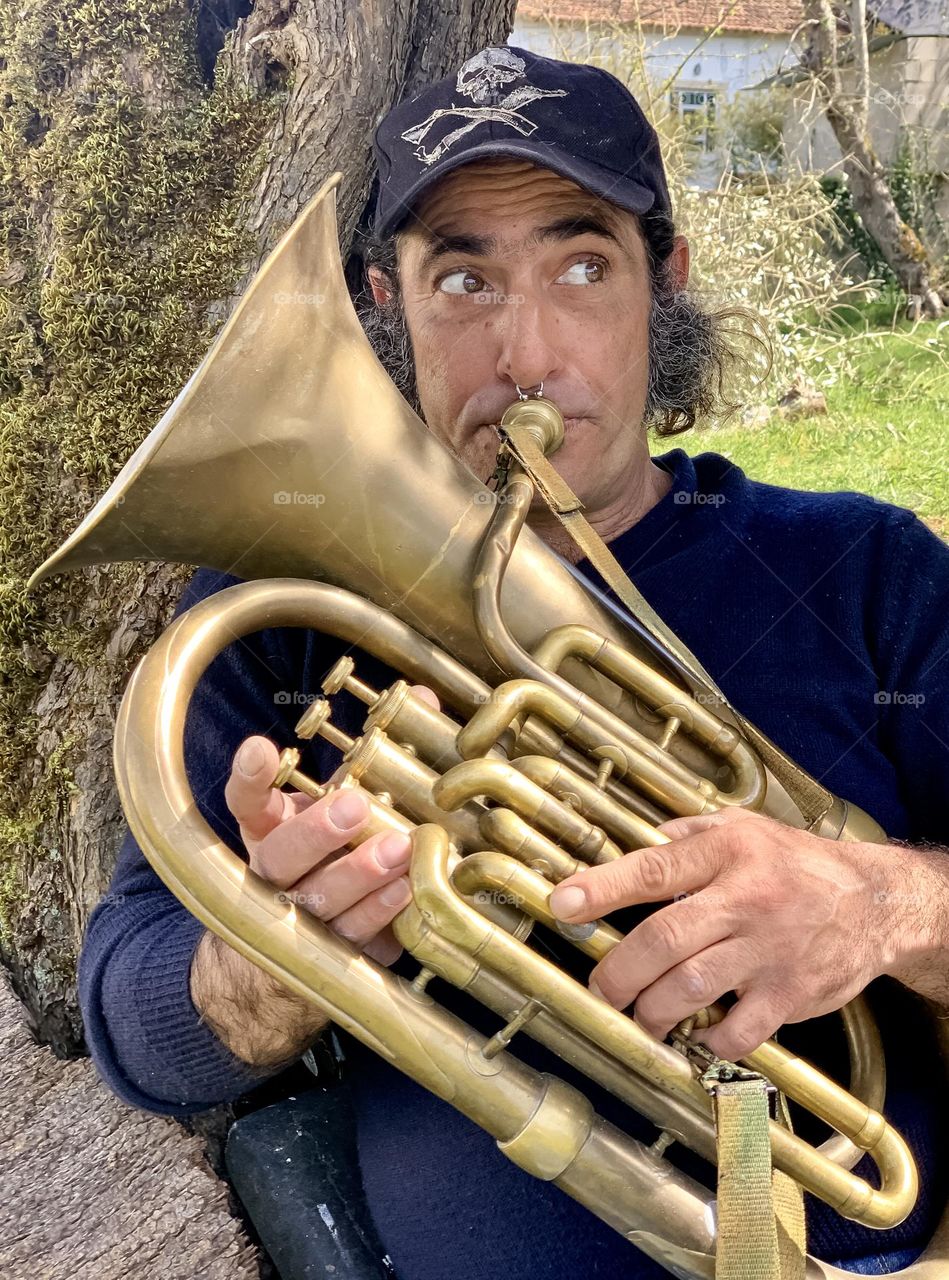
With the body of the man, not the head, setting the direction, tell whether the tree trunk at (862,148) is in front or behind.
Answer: behind

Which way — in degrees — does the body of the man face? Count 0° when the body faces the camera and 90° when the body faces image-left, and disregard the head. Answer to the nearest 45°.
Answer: approximately 0°

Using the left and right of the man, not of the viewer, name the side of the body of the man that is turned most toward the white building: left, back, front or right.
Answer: back
